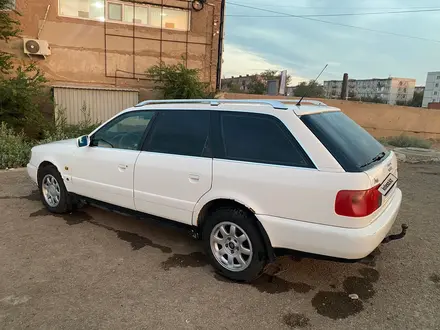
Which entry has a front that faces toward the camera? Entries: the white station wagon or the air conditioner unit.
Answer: the air conditioner unit

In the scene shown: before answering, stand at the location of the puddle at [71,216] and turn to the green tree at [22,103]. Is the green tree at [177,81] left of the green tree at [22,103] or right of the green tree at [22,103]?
right

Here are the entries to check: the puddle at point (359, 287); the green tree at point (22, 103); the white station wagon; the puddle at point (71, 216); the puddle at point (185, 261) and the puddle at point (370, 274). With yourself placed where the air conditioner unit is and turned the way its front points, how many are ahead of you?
6

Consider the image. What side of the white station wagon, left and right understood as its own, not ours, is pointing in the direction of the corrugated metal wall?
front

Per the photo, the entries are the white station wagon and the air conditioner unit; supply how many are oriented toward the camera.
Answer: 1

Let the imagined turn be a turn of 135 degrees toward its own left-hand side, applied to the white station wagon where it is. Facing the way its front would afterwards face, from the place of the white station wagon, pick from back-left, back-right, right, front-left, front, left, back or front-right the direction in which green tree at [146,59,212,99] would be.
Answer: back

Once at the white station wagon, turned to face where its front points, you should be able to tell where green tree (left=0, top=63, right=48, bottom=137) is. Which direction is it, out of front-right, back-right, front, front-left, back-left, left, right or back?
front

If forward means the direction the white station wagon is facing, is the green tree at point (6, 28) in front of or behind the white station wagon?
in front

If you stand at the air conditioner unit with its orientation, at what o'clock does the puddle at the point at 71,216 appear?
The puddle is roughly at 12 o'clock from the air conditioner unit.

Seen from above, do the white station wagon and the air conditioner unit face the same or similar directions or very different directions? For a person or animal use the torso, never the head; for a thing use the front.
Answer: very different directions

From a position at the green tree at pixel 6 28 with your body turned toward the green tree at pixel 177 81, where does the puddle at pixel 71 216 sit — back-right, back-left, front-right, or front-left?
front-right

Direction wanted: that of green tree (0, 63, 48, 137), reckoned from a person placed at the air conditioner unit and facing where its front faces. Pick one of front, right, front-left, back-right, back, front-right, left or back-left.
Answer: front

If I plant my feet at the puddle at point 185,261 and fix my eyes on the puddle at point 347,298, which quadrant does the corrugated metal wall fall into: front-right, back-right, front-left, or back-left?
back-left

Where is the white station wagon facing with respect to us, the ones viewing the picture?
facing away from the viewer and to the left of the viewer

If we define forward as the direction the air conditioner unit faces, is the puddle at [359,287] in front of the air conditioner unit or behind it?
in front

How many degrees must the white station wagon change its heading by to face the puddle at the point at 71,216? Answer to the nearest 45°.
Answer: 0° — it already faces it

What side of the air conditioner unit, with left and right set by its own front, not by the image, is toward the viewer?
front

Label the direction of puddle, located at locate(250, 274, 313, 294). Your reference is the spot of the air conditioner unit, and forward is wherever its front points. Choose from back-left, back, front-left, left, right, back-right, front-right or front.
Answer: front

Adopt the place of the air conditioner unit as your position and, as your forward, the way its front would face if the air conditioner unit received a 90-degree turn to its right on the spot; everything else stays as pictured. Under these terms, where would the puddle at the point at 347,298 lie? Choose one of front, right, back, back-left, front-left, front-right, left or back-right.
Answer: left

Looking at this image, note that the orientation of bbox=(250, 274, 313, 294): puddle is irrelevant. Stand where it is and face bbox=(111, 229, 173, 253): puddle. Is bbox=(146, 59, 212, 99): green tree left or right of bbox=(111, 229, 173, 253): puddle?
right
